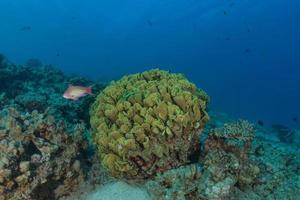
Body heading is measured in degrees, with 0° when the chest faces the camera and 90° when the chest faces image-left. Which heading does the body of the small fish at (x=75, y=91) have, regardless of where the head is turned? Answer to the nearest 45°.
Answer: approximately 90°
